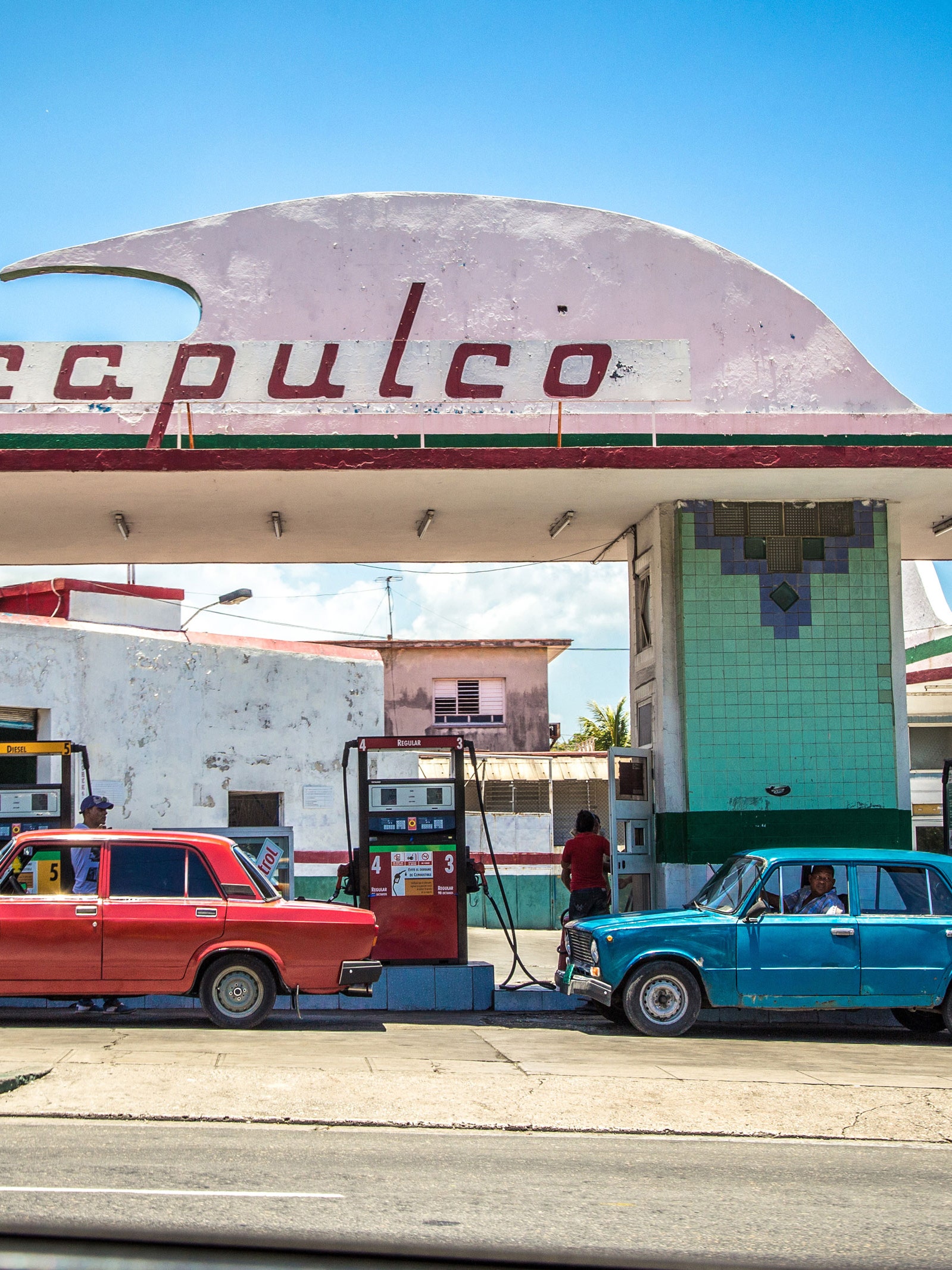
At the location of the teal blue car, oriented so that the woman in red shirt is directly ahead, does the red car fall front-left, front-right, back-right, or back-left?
front-left

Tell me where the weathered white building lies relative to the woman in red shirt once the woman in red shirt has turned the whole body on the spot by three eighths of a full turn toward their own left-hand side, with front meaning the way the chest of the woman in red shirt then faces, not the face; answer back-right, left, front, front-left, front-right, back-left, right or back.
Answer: right

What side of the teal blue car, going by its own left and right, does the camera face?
left

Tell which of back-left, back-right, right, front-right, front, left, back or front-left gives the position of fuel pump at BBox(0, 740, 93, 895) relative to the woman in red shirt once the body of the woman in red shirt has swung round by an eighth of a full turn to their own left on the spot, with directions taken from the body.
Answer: front-left

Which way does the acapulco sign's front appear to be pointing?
toward the camera

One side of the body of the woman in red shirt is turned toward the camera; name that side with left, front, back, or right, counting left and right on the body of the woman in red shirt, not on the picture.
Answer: back

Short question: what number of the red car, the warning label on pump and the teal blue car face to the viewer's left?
2

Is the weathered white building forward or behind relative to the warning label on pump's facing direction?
behind

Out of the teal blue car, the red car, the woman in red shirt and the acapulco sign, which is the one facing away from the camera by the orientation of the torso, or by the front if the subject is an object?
the woman in red shirt

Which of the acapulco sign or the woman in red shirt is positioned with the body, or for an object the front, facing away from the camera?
the woman in red shirt

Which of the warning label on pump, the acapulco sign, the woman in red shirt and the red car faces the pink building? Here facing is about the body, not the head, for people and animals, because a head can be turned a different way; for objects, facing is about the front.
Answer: the woman in red shirt

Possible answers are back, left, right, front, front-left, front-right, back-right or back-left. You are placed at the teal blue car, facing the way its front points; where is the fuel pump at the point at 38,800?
front

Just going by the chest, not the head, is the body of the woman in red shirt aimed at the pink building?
yes

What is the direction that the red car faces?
to the viewer's left
